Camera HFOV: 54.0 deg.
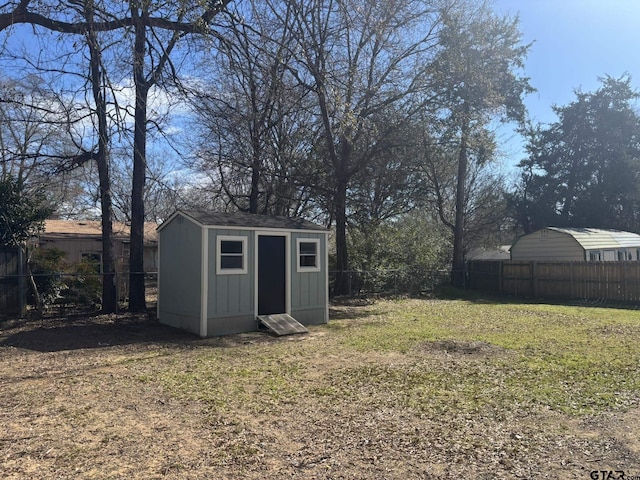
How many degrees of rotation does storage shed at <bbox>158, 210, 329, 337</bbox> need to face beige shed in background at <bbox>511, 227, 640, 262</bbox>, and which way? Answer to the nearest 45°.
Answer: approximately 90° to its left

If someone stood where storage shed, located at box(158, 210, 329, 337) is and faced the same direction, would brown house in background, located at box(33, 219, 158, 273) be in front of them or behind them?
behind

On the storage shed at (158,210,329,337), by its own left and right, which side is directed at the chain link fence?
back

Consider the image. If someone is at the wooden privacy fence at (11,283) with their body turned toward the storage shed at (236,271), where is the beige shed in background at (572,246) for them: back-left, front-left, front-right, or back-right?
front-left

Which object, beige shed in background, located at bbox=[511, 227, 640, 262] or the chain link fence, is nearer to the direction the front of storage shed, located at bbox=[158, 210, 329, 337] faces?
the beige shed in background

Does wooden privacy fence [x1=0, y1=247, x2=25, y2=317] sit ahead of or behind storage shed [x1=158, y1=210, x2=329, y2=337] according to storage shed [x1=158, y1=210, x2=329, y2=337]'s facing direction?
behind

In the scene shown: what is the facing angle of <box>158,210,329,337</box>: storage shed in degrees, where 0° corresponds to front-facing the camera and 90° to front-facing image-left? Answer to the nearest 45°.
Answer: approximately 315°

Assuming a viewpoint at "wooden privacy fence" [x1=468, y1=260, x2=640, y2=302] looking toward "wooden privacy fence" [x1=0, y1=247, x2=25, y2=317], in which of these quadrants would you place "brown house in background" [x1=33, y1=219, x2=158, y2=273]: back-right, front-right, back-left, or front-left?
front-right
